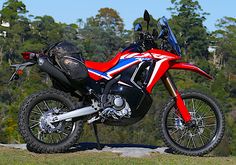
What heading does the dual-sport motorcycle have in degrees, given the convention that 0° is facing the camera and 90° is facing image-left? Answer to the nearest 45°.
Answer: approximately 270°
